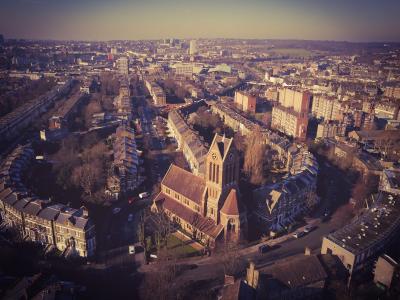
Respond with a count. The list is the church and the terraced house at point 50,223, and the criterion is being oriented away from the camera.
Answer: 0

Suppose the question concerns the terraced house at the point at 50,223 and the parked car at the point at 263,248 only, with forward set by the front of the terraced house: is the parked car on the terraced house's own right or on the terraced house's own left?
on the terraced house's own left

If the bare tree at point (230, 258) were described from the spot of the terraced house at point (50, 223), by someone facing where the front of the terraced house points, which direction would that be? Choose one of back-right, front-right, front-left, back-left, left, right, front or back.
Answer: left

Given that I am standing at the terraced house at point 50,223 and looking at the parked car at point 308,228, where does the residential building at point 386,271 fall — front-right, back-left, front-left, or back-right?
front-right

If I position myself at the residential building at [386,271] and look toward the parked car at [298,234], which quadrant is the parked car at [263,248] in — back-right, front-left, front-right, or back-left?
front-left

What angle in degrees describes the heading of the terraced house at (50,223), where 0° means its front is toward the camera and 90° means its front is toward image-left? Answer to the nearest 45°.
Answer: approximately 45°

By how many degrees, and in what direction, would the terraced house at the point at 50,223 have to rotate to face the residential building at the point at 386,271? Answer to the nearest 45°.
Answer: approximately 90° to its left

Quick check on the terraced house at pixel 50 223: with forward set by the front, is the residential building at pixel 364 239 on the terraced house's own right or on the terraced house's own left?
on the terraced house's own left

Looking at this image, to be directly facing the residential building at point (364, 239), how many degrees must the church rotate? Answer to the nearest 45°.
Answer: approximately 45° to its left

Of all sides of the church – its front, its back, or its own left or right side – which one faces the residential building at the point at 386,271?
front

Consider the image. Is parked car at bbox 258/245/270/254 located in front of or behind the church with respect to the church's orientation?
in front

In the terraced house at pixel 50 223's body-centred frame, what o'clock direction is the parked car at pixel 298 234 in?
The parked car is roughly at 8 o'clock from the terraced house.

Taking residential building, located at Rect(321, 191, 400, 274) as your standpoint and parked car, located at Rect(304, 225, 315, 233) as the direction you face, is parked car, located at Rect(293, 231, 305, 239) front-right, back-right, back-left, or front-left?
front-left

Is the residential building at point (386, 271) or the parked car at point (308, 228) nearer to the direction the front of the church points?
the residential building

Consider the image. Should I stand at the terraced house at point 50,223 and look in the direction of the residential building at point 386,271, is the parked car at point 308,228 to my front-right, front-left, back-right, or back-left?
front-left
